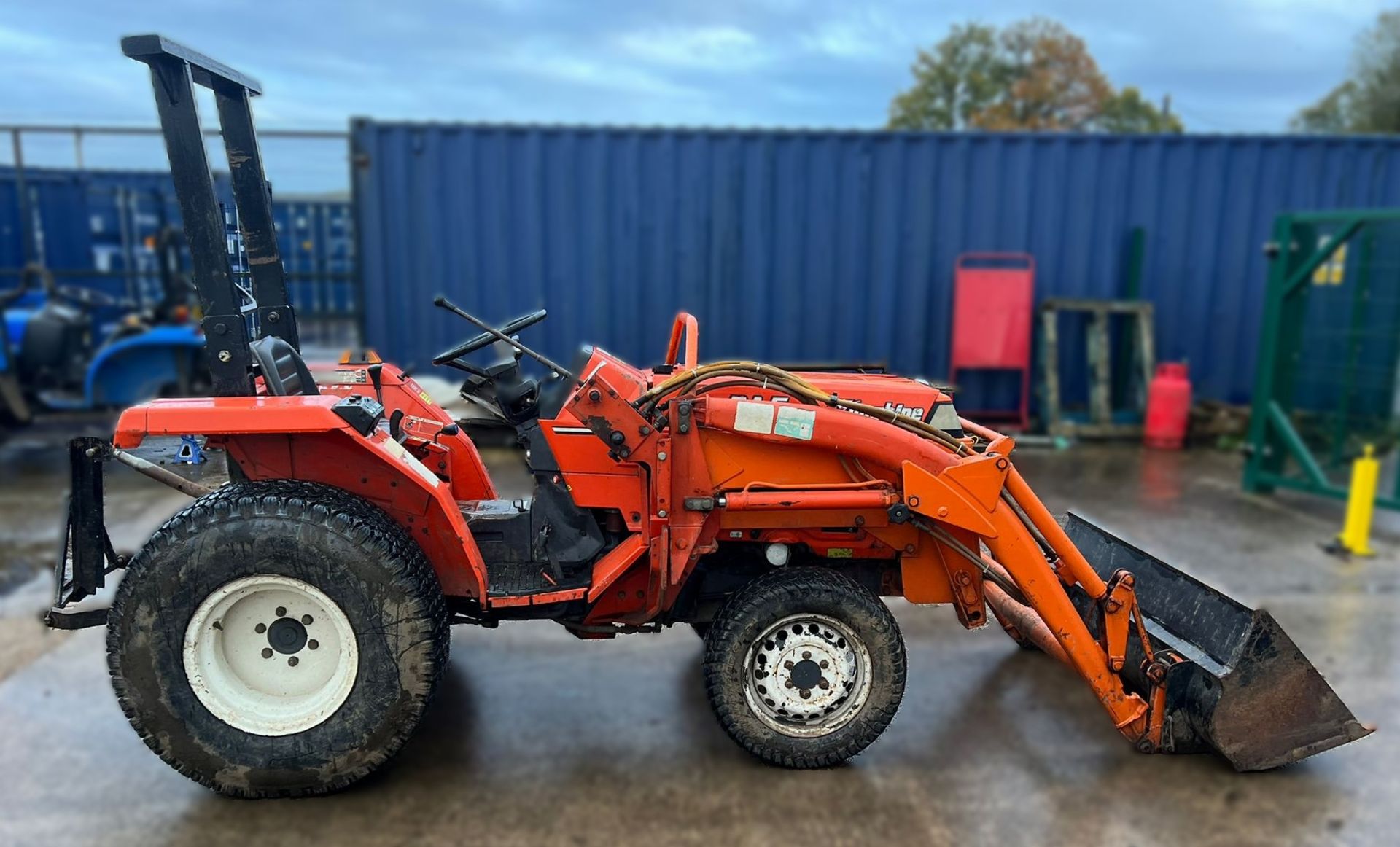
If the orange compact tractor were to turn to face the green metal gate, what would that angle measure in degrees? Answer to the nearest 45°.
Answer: approximately 45° to its left

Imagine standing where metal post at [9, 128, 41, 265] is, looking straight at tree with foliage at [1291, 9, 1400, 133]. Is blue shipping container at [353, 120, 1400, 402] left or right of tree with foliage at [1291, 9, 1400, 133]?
right

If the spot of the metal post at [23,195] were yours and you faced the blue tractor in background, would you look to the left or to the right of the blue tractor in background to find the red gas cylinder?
left

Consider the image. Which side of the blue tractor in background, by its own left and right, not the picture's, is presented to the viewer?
left

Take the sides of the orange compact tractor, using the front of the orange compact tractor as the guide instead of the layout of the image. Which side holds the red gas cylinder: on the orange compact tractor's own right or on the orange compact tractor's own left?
on the orange compact tractor's own left

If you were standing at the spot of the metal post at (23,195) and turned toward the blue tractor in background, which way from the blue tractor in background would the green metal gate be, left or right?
left

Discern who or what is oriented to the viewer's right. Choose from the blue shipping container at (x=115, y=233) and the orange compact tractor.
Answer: the orange compact tractor

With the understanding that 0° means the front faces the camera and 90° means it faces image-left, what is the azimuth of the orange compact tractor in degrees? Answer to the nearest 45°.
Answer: approximately 270°
